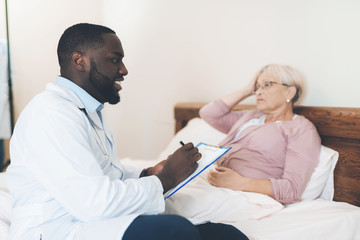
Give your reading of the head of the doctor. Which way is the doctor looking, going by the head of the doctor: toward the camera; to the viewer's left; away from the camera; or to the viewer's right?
to the viewer's right

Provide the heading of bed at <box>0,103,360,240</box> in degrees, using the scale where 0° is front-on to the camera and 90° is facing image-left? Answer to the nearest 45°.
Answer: approximately 45°

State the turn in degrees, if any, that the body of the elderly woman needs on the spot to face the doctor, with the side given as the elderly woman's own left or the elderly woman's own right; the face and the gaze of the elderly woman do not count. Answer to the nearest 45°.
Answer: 0° — they already face them

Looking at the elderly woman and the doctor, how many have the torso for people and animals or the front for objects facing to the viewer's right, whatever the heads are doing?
1

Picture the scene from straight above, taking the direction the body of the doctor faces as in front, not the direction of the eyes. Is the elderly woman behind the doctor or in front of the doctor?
in front

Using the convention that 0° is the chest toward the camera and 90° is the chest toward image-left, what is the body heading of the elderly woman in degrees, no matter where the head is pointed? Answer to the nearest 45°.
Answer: approximately 45°

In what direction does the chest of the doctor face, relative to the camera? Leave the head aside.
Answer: to the viewer's right

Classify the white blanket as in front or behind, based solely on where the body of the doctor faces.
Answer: in front
